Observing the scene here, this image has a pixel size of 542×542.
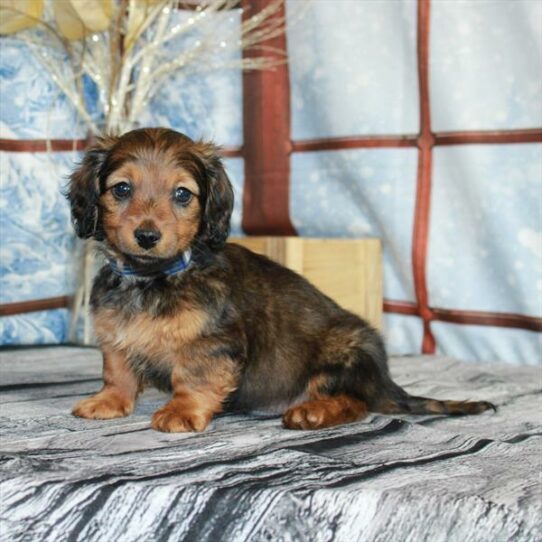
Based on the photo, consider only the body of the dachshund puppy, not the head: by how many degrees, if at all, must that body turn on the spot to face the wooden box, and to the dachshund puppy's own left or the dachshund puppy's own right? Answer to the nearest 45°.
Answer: approximately 135° to the dachshund puppy's own right

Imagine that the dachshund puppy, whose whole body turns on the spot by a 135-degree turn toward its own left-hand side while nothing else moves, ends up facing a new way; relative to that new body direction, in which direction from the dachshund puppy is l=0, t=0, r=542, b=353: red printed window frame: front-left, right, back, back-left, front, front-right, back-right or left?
left

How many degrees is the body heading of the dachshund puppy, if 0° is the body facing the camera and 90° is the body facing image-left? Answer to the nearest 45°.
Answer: approximately 45°
